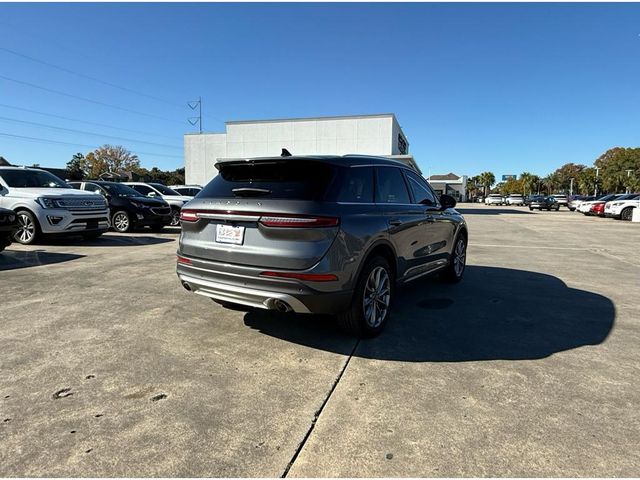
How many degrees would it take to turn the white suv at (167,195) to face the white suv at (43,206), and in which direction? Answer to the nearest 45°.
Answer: approximately 90° to its right

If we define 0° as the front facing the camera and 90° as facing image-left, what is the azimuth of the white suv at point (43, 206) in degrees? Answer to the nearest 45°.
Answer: approximately 315°

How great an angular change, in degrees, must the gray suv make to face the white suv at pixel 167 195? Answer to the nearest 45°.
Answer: approximately 90° to its left

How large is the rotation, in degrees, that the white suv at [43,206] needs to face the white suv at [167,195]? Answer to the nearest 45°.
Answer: approximately 90° to its left

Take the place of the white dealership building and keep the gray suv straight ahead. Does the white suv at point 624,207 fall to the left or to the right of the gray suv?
left

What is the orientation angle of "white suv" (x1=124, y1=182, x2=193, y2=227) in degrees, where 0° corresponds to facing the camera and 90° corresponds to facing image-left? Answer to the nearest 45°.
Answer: approximately 315°

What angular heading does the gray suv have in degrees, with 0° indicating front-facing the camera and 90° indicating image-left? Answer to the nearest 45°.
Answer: approximately 225°
